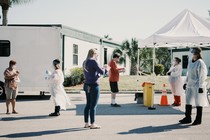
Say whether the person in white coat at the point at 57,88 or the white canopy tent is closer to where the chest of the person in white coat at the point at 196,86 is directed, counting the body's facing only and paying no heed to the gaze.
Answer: the person in white coat

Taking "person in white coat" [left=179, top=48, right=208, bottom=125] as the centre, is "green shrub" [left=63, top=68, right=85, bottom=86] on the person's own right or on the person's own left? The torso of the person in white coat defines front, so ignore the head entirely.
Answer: on the person's own right

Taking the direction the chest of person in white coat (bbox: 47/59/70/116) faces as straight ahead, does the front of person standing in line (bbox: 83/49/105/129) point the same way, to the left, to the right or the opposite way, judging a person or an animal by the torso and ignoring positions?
the opposite way

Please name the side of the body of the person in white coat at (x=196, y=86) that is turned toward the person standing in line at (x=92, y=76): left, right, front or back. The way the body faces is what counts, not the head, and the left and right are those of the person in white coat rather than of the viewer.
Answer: front

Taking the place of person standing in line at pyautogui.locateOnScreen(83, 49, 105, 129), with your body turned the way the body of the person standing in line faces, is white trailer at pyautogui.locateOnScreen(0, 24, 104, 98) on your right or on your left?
on your left

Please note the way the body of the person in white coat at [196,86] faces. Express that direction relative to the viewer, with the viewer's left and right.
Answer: facing the viewer and to the left of the viewer

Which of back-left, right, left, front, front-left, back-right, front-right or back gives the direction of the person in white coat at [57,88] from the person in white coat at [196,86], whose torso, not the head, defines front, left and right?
front-right

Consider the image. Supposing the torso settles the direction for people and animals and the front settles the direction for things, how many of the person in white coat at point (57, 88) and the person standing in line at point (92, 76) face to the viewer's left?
1
